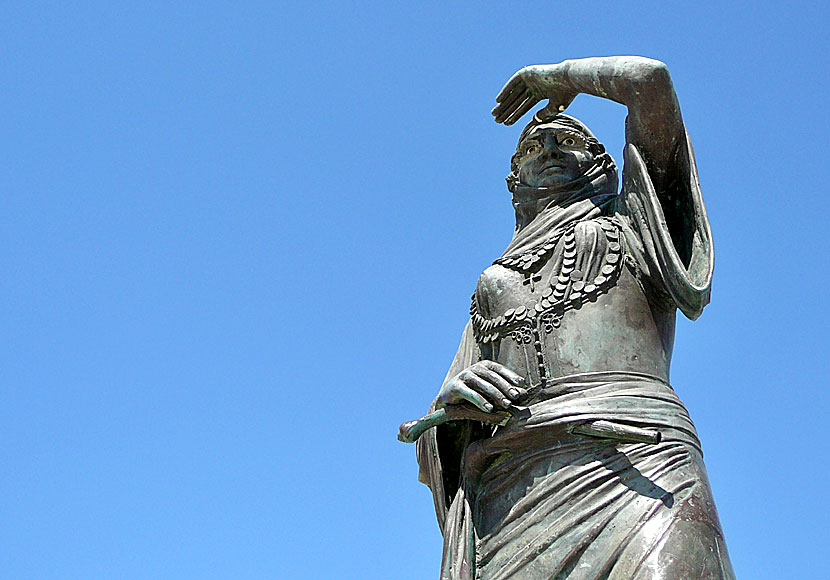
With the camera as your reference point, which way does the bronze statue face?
facing the viewer and to the left of the viewer
